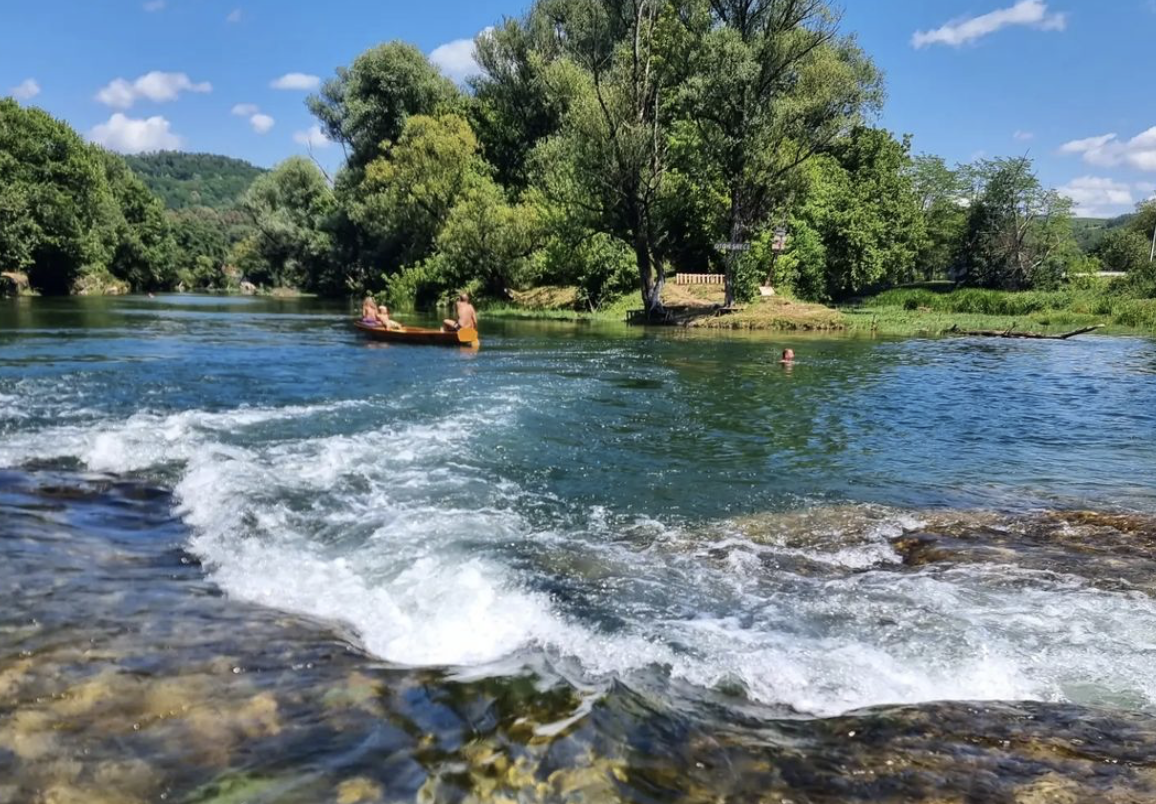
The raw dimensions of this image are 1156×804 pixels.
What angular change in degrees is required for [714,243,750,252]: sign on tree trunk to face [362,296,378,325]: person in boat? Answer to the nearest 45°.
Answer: approximately 45° to its right

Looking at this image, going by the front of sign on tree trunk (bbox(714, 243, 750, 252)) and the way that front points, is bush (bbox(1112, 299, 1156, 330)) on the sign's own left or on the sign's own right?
on the sign's own left

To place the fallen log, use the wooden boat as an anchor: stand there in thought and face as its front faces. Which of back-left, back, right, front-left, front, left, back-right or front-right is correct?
back

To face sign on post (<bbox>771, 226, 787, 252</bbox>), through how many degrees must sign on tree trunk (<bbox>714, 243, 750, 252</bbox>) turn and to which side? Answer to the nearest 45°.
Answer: approximately 135° to its left

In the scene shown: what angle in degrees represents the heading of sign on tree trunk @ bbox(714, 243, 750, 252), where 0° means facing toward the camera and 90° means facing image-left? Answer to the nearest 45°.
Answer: approximately 0°

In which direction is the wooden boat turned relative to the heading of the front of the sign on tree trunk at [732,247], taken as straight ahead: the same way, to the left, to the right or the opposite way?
to the right

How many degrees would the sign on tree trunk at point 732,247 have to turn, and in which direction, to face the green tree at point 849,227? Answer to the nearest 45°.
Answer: approximately 135° to its left

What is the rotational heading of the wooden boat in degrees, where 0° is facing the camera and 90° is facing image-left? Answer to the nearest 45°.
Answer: approximately 90°

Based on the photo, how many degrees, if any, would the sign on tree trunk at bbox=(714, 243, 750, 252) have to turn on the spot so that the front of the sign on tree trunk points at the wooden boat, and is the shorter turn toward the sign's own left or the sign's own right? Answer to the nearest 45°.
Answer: approximately 45° to the sign's own right

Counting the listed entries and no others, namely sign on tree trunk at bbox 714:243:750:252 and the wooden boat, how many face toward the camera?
1

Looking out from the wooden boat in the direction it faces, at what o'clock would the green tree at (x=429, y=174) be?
The green tree is roughly at 3 o'clock from the wooden boat.
